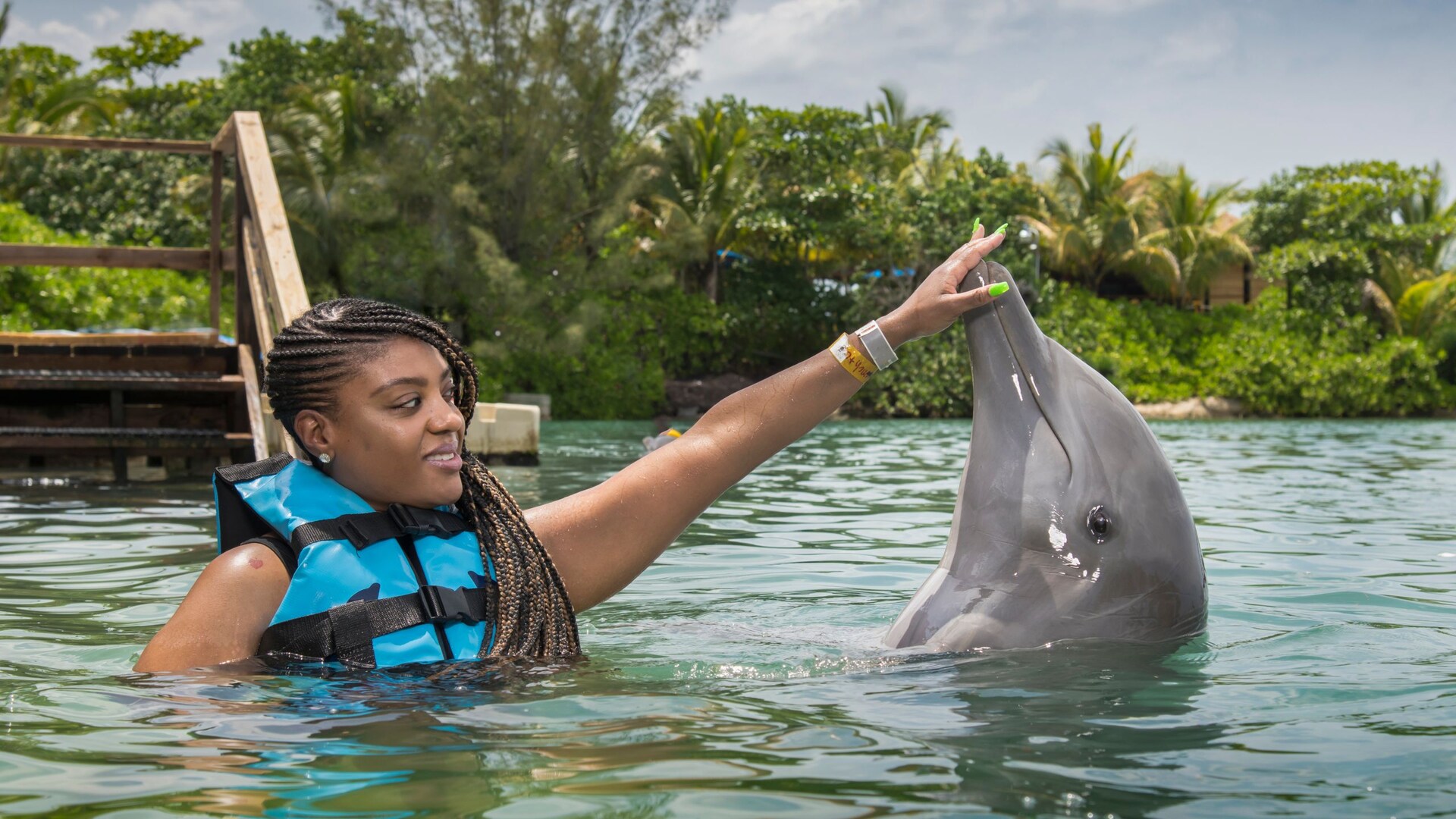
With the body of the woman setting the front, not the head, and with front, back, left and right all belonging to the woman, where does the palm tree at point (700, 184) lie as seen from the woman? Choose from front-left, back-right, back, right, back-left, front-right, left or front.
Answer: back-left

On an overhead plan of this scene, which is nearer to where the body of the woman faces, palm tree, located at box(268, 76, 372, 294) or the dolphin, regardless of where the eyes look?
the dolphin

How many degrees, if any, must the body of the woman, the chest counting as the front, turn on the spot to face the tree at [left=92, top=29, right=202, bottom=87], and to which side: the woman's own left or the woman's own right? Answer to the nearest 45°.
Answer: approximately 135° to the woman's own left

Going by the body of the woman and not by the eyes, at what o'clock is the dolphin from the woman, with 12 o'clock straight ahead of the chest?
The dolphin is roughly at 10 o'clock from the woman.

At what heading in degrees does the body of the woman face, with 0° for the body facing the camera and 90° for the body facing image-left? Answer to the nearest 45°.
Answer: approximately 315°

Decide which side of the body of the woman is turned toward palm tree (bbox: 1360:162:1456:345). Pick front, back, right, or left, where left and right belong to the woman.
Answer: left

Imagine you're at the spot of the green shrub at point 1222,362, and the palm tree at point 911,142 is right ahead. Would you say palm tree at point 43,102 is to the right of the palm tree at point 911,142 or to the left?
left

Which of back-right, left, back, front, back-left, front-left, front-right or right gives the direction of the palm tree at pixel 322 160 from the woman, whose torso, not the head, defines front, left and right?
back-left

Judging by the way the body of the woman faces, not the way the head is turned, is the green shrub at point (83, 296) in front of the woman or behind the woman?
behind

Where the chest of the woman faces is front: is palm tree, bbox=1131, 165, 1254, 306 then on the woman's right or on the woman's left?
on the woman's left

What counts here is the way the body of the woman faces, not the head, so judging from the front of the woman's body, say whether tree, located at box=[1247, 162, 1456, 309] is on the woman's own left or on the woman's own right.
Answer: on the woman's own left
